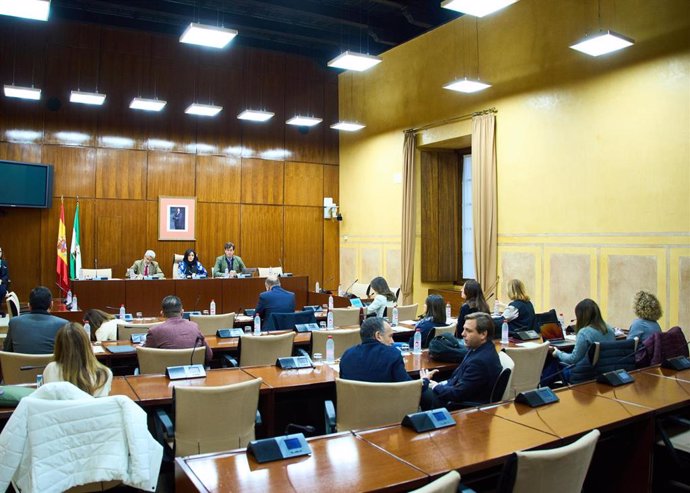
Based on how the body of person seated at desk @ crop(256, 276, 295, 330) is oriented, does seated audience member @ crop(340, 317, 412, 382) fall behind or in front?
behind

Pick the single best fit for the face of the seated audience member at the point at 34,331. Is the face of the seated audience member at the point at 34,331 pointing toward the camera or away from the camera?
away from the camera

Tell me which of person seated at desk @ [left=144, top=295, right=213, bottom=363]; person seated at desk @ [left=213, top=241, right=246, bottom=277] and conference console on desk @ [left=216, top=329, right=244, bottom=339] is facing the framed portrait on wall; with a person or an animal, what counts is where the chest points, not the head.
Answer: person seated at desk @ [left=144, top=295, right=213, bottom=363]

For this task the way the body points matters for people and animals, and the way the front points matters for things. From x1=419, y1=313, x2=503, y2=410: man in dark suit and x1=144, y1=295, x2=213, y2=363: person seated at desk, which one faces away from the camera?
the person seated at desk

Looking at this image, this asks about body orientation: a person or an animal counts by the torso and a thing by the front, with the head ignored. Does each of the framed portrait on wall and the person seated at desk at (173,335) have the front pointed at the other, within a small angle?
yes

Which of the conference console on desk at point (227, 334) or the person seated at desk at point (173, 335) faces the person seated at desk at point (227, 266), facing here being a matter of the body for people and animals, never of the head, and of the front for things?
the person seated at desk at point (173, 335)

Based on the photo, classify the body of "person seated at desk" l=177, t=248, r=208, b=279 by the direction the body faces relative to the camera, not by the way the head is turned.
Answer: toward the camera

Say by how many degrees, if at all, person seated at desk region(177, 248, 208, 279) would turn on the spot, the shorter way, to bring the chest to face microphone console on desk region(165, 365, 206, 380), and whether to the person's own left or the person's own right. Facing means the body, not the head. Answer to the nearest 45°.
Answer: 0° — they already face it

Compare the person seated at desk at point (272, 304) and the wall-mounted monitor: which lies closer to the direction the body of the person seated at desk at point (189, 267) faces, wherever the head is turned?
the person seated at desk

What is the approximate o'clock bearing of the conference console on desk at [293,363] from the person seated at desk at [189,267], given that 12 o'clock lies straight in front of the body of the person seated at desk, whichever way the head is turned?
The conference console on desk is roughly at 12 o'clock from the person seated at desk.

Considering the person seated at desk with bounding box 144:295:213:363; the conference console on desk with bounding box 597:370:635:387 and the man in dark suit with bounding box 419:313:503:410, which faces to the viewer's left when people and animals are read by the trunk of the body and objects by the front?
the man in dark suit

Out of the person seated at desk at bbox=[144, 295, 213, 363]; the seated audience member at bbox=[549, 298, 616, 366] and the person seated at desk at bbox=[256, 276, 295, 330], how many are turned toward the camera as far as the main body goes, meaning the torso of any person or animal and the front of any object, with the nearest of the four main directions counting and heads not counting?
0

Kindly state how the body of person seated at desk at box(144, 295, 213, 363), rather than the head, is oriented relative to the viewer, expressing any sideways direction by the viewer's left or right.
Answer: facing away from the viewer

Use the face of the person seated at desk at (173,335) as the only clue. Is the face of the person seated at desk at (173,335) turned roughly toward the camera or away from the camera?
away from the camera

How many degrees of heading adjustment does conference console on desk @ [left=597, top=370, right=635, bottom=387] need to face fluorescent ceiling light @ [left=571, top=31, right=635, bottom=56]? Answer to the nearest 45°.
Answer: approximately 135° to its left

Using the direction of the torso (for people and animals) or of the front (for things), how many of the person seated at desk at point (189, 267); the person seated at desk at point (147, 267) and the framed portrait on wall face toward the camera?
3

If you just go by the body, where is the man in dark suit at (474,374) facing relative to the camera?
to the viewer's left
